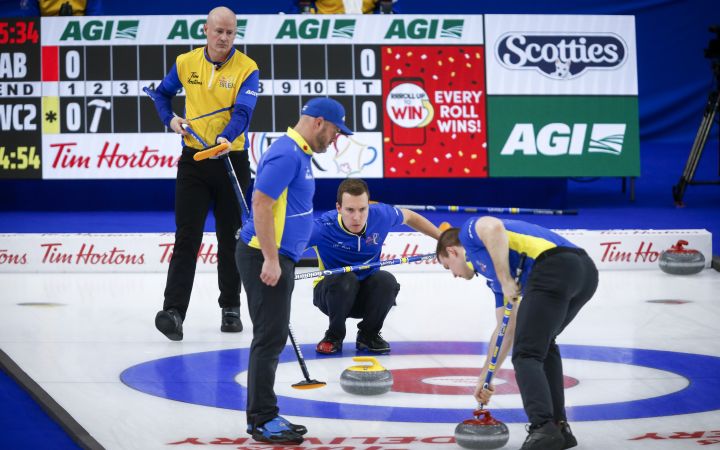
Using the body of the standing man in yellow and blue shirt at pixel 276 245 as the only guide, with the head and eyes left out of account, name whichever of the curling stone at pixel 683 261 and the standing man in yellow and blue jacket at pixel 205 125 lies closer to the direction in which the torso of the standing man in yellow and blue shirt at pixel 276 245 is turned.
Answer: the curling stone

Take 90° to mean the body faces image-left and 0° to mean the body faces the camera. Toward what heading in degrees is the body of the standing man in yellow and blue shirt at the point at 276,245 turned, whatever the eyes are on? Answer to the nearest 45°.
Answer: approximately 270°

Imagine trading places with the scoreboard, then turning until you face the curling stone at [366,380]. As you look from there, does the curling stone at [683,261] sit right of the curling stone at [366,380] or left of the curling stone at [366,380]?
left

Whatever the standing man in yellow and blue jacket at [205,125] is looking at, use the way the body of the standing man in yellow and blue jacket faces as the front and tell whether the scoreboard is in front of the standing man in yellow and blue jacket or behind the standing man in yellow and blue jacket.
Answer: behind

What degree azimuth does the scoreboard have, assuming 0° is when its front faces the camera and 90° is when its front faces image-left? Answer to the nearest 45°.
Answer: approximately 0°

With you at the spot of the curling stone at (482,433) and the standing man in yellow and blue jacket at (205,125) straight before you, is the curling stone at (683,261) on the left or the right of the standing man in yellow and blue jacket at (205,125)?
right

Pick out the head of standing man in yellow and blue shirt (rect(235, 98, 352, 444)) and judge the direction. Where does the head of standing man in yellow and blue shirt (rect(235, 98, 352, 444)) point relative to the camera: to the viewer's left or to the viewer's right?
to the viewer's right

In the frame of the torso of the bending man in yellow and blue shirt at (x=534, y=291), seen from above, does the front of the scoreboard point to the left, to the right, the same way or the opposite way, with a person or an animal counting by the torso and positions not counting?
to the left

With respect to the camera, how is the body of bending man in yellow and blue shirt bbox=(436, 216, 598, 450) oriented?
to the viewer's left
